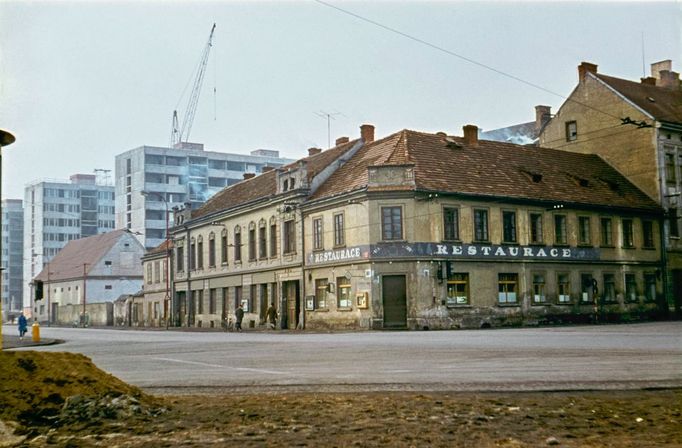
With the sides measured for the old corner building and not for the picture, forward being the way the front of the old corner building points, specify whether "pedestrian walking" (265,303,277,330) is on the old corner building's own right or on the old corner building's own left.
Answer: on the old corner building's own right

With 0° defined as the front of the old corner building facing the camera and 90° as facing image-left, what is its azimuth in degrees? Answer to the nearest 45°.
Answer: approximately 0°
